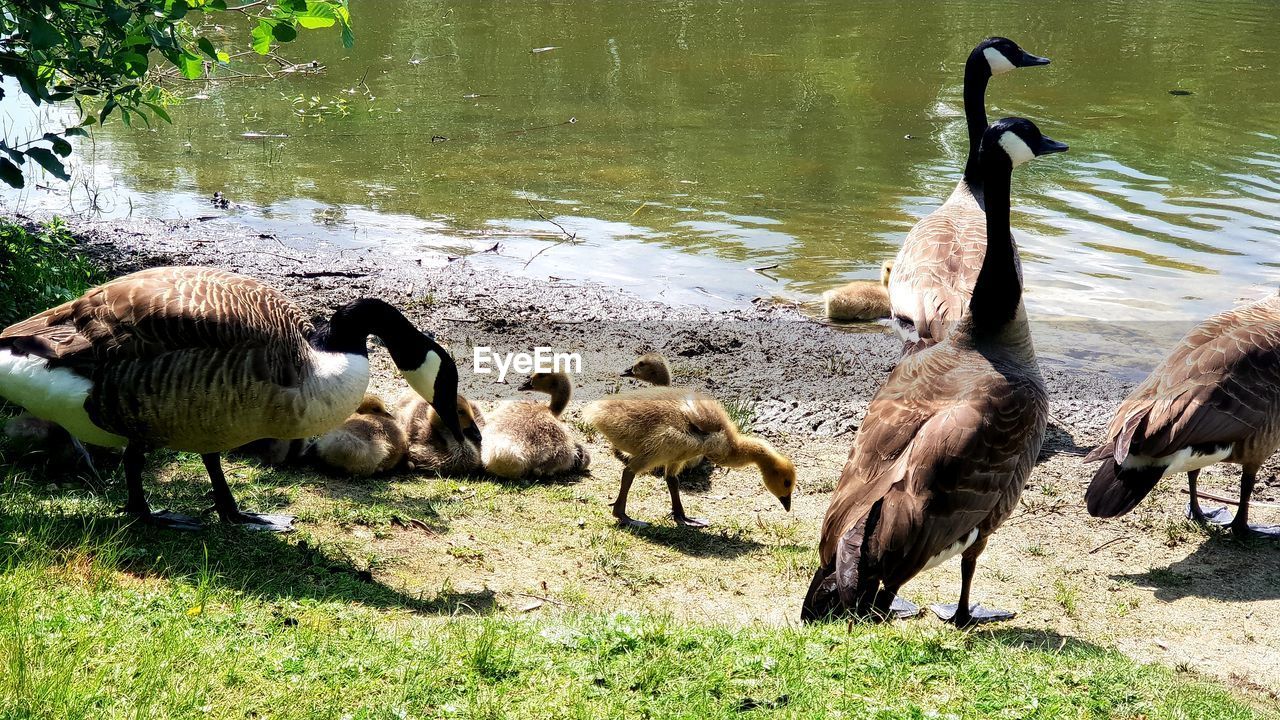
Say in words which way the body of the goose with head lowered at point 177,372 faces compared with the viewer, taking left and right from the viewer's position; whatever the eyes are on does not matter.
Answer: facing to the right of the viewer

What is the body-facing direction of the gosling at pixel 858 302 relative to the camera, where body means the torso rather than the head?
to the viewer's right

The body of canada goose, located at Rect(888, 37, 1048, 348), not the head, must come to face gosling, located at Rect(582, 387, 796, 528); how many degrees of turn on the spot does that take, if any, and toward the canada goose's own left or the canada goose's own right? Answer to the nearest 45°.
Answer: approximately 180°

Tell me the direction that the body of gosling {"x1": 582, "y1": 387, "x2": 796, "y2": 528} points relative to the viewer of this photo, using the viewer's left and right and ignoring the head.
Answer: facing to the right of the viewer

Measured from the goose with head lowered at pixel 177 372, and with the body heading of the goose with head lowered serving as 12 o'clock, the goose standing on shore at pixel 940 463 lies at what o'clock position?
The goose standing on shore is roughly at 1 o'clock from the goose with head lowered.

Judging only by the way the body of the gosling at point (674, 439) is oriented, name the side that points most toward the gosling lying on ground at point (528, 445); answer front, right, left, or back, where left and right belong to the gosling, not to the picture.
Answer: back

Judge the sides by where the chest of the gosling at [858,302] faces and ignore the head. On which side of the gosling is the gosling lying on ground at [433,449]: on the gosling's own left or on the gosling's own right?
on the gosling's own right

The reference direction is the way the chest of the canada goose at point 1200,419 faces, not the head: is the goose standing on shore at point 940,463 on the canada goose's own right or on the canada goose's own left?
on the canada goose's own right

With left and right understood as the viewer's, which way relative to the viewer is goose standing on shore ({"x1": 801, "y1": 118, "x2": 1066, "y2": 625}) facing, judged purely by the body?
facing away from the viewer and to the right of the viewer

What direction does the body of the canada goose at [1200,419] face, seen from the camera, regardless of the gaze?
to the viewer's right
